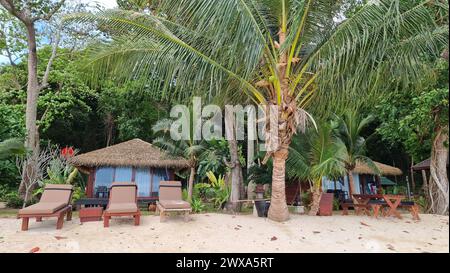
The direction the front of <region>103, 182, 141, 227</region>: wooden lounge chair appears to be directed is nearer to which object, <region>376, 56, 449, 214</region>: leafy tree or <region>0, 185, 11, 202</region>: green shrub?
the leafy tree

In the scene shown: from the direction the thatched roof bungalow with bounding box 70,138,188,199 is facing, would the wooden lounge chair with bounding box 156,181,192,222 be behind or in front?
in front

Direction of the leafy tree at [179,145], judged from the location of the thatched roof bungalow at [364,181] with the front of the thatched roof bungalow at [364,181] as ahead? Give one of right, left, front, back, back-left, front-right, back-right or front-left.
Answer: front-right

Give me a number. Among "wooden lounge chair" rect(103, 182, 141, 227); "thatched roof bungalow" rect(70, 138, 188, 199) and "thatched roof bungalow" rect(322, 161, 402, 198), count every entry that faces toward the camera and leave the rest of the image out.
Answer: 3

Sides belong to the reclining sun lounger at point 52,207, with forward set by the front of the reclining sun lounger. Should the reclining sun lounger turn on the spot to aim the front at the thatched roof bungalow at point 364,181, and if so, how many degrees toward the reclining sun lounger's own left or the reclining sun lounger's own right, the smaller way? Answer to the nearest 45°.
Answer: approximately 135° to the reclining sun lounger's own left

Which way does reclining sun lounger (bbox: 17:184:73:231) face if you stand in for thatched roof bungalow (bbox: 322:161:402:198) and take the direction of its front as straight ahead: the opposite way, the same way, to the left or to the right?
the same way

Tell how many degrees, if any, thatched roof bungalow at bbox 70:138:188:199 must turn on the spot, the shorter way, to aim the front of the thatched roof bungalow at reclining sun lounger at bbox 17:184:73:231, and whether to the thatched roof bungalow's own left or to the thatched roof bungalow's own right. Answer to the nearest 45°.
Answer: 0° — it already faces it

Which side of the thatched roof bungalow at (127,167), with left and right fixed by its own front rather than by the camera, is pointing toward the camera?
front

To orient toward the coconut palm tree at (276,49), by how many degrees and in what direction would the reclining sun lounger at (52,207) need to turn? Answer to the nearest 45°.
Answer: approximately 90° to its left

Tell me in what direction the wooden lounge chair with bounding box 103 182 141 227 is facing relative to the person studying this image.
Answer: facing the viewer

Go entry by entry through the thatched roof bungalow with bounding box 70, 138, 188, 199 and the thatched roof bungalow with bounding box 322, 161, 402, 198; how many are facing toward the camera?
2

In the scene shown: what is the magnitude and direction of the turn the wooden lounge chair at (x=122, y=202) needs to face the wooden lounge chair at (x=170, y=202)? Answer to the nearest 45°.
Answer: approximately 90° to its left

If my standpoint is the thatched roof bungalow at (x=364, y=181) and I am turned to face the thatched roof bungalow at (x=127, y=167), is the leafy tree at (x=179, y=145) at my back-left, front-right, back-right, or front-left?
front-left

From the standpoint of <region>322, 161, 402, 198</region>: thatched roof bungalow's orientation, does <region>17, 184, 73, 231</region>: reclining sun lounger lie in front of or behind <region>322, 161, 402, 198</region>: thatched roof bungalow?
in front

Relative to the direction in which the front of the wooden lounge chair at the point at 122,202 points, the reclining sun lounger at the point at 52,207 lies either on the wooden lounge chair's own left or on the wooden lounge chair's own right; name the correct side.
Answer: on the wooden lounge chair's own right

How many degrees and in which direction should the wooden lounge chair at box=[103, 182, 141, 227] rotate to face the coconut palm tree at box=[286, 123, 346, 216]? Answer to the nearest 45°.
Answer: approximately 90° to its left

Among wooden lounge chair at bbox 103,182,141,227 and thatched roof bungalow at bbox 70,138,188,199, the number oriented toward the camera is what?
2

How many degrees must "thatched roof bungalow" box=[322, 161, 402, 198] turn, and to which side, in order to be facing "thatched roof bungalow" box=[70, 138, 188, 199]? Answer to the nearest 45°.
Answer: approximately 45° to its right
